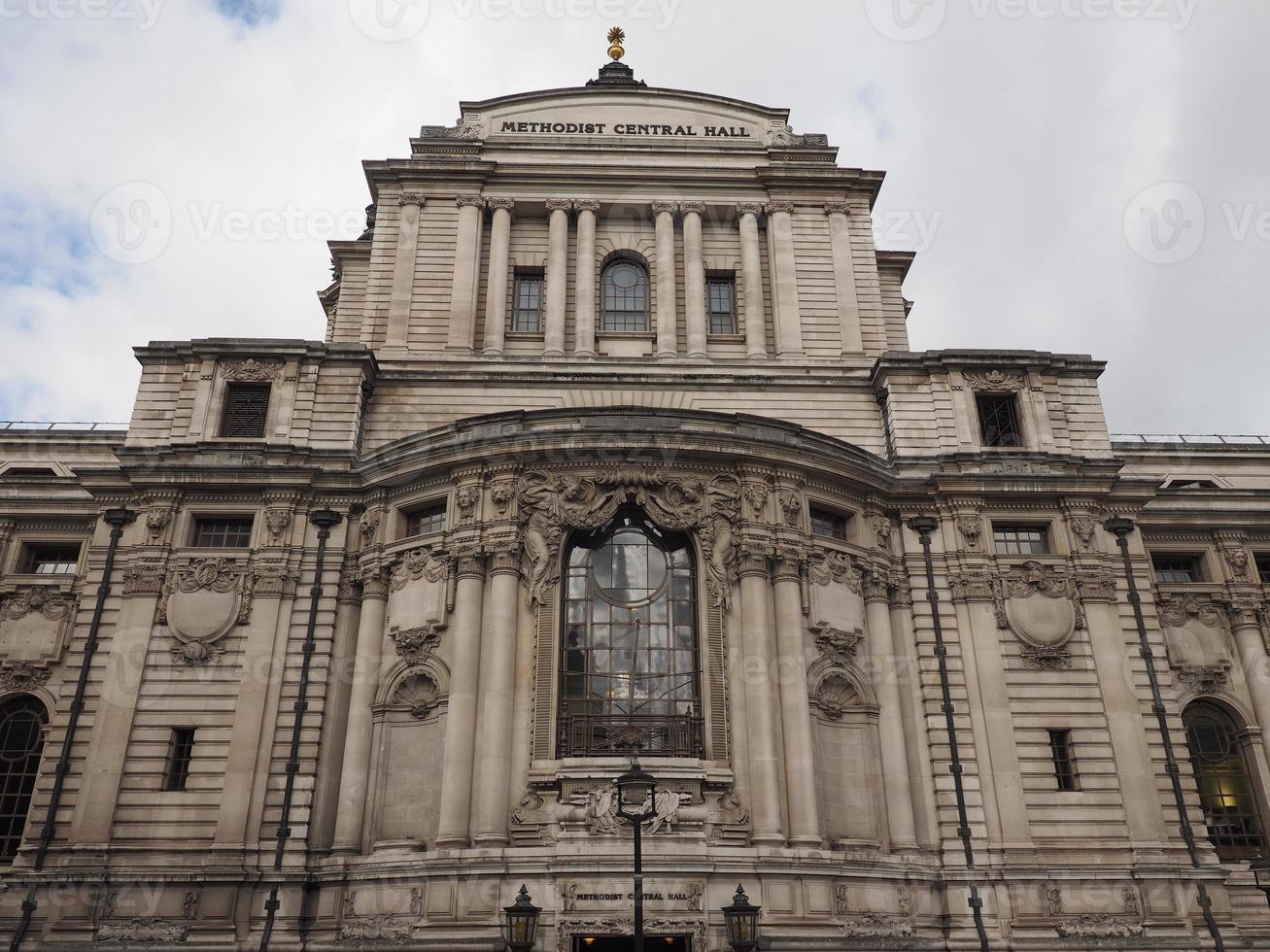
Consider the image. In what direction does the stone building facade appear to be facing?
toward the camera
